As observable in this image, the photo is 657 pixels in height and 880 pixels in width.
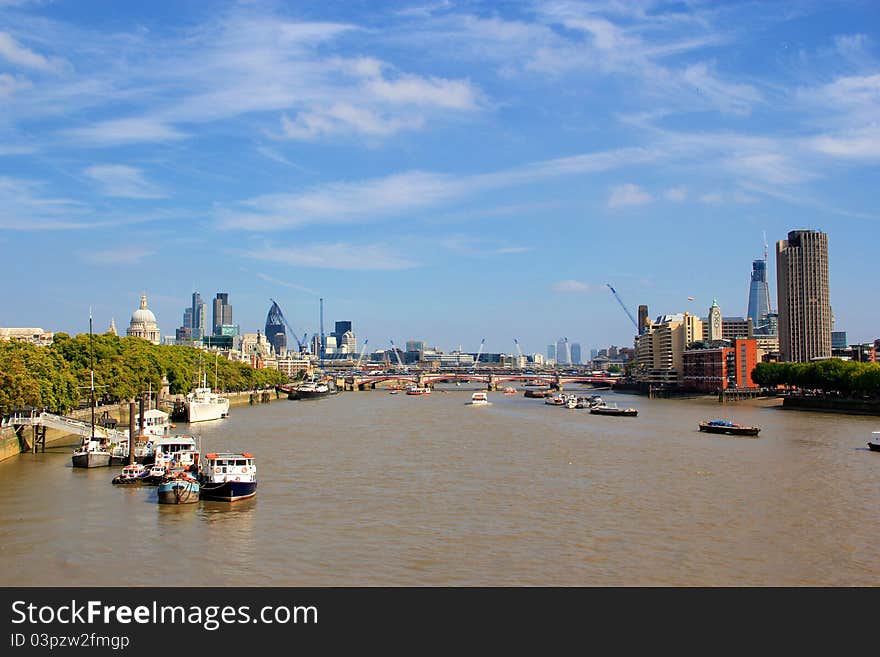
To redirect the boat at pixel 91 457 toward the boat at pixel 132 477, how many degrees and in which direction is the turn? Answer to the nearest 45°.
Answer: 0° — it already faces it

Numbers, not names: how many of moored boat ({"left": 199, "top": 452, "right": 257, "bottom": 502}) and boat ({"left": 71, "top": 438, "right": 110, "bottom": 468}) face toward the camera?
2

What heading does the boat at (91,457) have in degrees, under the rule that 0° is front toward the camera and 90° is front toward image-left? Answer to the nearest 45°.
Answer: approximately 0°

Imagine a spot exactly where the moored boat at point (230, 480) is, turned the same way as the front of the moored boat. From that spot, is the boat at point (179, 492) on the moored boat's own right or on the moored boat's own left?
on the moored boat's own right

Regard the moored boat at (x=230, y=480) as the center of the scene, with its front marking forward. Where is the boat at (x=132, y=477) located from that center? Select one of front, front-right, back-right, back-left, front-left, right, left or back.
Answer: back-right

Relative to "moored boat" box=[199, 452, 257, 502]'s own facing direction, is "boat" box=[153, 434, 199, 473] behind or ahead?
behind

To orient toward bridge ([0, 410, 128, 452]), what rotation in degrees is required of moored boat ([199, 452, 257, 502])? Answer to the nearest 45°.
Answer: approximately 135° to its right

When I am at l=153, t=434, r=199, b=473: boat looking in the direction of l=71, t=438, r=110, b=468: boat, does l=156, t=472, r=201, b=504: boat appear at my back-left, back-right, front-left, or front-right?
back-left
